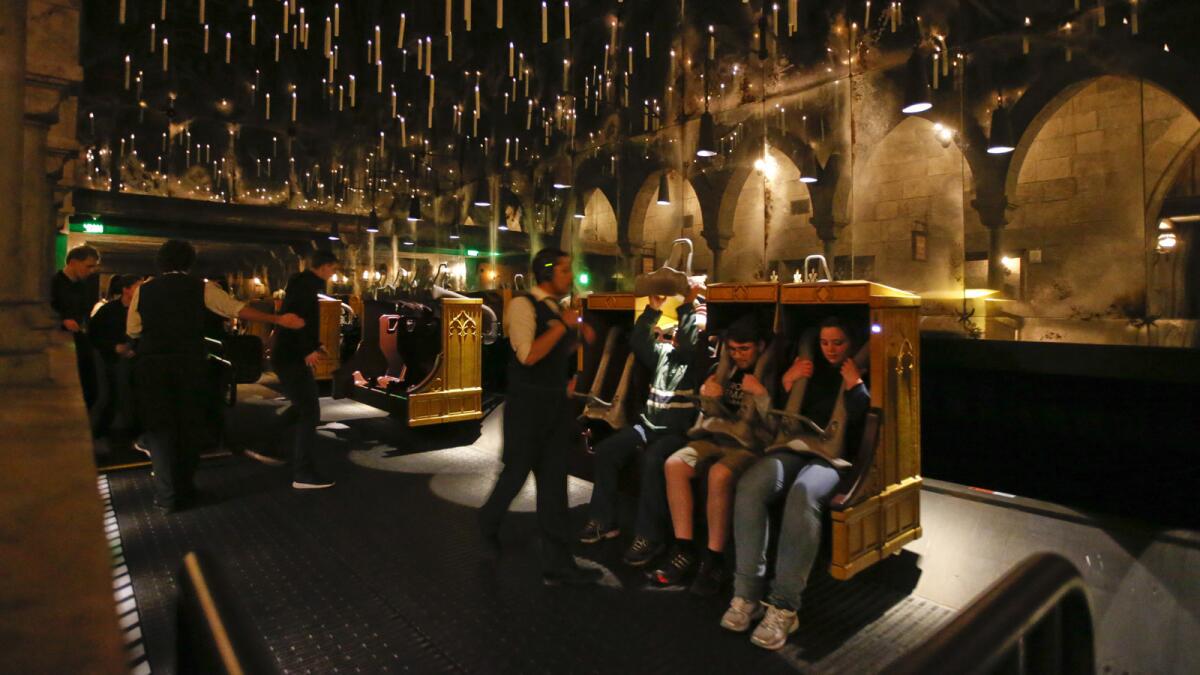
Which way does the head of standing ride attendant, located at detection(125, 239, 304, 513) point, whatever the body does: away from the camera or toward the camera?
away from the camera

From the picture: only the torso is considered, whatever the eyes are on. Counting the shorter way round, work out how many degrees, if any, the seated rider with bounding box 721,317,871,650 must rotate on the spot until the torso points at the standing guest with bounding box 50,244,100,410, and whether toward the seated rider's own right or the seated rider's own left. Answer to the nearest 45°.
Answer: approximately 45° to the seated rider's own right

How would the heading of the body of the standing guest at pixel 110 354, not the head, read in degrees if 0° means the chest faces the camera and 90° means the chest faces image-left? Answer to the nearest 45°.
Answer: approximately 270°

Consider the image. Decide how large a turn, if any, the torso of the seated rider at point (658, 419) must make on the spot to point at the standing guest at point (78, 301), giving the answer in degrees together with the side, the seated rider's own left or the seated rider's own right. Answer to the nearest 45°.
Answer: approximately 45° to the seated rider's own right

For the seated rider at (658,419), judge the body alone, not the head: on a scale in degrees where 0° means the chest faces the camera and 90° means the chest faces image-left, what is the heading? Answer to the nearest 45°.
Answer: approximately 45°

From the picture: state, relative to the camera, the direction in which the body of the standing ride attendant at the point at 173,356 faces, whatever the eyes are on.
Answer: away from the camera

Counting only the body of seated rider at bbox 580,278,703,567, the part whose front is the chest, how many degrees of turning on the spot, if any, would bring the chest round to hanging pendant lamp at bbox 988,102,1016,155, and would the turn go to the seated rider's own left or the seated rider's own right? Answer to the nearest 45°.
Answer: approximately 180°

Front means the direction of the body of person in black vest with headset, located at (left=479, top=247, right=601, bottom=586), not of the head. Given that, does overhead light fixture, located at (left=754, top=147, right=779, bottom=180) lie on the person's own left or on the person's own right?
on the person's own left

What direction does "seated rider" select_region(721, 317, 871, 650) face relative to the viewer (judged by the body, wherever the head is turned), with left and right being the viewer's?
facing the viewer and to the left of the viewer

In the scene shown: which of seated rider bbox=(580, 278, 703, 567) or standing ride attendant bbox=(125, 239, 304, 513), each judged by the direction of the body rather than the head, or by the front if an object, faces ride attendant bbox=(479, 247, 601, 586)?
the seated rider
